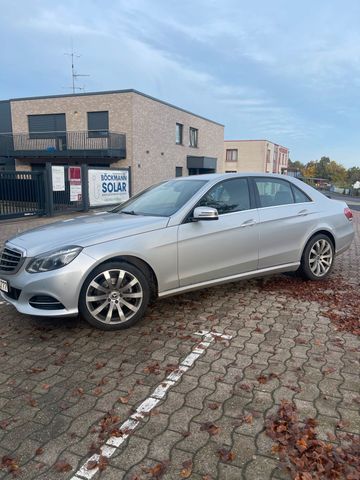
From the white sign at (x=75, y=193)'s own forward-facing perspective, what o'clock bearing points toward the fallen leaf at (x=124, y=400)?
The fallen leaf is roughly at 12 o'clock from the white sign.

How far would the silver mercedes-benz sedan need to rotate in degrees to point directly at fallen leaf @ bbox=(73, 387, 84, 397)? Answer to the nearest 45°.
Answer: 0° — it already faces it

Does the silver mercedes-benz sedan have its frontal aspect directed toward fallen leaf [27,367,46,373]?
yes

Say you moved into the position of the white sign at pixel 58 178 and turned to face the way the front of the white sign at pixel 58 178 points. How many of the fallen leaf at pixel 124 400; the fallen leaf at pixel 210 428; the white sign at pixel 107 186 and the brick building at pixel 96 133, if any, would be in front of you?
2

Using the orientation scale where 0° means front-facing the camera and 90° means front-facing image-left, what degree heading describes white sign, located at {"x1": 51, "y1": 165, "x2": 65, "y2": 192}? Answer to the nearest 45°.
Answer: approximately 0°

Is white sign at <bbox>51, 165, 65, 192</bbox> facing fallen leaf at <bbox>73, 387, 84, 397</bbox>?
yes

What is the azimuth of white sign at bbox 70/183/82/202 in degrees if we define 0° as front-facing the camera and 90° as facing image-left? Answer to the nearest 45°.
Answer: approximately 0°

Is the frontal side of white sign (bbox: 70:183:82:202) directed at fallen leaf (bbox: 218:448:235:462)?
yes

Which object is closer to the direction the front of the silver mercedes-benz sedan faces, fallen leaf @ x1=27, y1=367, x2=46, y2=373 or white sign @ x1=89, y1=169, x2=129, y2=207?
the fallen leaf
